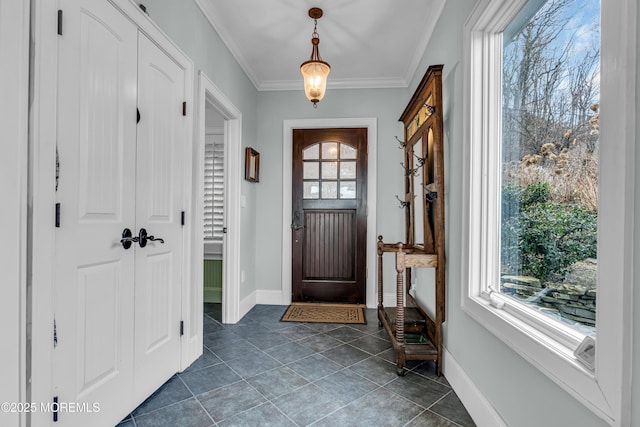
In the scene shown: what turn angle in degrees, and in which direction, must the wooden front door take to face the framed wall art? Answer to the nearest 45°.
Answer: approximately 90° to its right

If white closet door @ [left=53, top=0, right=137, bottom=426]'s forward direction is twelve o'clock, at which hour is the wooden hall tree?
The wooden hall tree is roughly at 11 o'clock from the white closet door.

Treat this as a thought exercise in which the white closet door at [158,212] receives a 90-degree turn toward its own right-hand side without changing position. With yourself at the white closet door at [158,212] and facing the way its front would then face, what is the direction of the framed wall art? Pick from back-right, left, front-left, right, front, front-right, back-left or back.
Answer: back

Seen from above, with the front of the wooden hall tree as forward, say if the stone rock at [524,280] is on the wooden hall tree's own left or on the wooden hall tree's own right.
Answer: on the wooden hall tree's own left

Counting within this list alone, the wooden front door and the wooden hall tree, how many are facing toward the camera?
1

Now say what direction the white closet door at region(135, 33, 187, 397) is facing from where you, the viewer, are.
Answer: facing the viewer and to the right of the viewer

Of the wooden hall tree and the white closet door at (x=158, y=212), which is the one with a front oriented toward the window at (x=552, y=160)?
the white closet door

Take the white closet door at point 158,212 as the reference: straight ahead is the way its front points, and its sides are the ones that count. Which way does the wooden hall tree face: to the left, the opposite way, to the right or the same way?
the opposite way

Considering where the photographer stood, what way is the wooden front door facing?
facing the viewer

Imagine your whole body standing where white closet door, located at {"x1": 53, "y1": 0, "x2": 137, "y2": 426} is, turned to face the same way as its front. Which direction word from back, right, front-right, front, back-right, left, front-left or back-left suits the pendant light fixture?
front-left

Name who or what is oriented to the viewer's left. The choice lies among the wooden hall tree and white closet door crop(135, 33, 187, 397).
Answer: the wooden hall tree

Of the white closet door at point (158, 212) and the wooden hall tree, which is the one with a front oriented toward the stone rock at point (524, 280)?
the white closet door

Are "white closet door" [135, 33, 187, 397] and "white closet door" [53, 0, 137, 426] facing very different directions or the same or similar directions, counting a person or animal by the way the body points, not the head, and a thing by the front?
same or similar directions

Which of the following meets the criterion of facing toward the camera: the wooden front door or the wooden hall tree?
the wooden front door

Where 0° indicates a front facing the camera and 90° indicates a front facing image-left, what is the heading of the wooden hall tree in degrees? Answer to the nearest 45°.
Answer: approximately 90°

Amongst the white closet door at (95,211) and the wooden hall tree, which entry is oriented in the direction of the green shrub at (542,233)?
the white closet door

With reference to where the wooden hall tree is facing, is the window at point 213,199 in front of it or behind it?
in front
